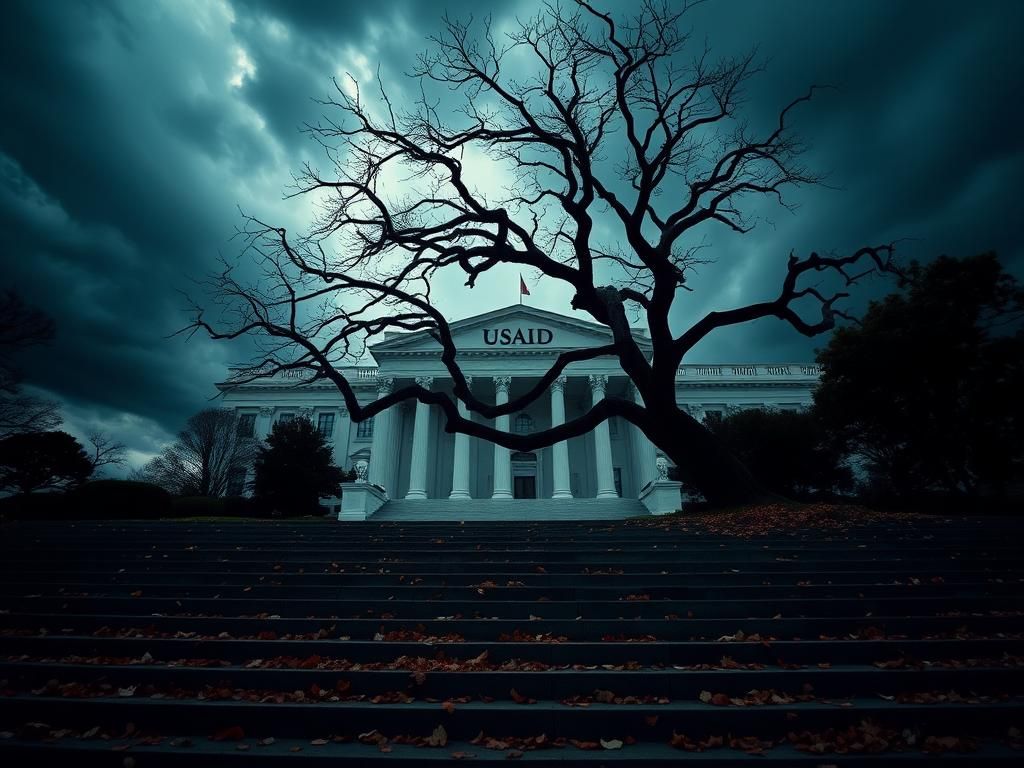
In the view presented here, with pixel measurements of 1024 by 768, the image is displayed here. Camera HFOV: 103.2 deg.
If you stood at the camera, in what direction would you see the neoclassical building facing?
facing the viewer

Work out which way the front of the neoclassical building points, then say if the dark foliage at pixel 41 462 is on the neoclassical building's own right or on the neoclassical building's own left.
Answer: on the neoclassical building's own right

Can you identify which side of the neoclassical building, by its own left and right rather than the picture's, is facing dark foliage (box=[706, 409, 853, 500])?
left

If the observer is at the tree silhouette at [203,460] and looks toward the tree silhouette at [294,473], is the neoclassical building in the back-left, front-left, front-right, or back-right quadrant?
front-left

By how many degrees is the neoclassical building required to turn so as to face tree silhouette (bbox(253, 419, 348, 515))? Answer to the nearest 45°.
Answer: approximately 90° to its right

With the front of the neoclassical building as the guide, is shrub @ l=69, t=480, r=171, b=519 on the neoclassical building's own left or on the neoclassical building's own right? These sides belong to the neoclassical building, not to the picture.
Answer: on the neoclassical building's own right

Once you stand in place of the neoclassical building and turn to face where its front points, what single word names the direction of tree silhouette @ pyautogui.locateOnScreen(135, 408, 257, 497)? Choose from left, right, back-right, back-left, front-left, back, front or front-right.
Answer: right

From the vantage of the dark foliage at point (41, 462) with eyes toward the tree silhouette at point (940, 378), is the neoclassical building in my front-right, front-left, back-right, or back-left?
front-left

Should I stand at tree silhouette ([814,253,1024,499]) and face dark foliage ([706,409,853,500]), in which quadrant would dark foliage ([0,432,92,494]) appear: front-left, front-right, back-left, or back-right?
front-left

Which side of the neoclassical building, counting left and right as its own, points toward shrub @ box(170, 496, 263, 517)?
right

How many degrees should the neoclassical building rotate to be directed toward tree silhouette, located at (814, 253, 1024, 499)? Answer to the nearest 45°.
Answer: approximately 45° to its left

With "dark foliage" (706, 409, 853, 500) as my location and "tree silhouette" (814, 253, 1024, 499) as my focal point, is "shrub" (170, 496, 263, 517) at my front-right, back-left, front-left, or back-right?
back-right
